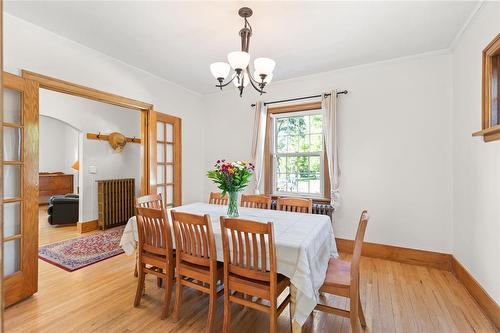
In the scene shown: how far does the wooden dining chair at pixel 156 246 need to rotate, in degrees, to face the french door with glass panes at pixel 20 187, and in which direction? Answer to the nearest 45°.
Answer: approximately 90° to its left

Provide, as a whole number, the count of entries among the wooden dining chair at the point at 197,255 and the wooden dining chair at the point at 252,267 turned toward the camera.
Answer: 0

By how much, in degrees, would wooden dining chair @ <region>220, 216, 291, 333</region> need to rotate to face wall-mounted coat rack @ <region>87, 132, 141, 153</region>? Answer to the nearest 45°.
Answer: approximately 90° to its left

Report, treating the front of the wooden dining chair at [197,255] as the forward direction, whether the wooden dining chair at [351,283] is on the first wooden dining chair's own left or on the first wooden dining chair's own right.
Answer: on the first wooden dining chair's own right

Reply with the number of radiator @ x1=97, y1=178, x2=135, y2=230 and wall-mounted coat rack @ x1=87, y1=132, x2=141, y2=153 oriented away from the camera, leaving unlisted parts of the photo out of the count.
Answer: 0

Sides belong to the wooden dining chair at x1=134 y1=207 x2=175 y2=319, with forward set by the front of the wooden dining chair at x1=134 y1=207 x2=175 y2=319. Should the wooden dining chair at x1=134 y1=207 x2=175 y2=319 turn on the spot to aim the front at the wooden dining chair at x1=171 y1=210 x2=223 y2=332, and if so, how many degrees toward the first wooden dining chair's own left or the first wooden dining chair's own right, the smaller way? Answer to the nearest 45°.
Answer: approximately 90° to the first wooden dining chair's own right

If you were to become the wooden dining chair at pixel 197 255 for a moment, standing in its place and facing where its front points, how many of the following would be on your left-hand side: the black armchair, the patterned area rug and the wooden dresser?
3

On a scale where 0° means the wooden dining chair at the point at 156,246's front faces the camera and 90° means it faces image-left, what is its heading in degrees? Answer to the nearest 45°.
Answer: approximately 225°

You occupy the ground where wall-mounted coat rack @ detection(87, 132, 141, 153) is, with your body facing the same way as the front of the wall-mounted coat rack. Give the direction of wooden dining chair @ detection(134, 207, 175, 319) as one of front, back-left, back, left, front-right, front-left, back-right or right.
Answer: front-right

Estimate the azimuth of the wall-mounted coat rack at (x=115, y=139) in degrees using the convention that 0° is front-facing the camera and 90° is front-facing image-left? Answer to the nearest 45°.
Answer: approximately 315°

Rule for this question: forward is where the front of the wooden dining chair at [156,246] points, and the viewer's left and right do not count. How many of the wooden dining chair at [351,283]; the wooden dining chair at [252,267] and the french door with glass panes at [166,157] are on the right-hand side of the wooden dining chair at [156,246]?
2
